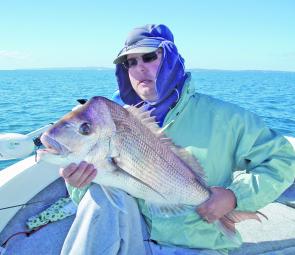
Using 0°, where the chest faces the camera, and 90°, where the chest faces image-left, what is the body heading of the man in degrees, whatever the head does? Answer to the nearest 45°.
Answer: approximately 45°
